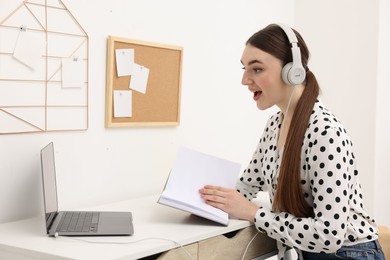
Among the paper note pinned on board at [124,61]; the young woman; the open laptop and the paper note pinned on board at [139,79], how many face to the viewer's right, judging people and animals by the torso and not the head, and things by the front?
1

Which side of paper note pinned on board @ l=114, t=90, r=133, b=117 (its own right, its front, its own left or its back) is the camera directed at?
front

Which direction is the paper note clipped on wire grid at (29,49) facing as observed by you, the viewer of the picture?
facing the viewer

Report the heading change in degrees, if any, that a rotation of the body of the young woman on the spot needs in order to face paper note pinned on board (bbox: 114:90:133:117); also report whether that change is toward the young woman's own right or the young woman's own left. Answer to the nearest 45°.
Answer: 0° — they already face it

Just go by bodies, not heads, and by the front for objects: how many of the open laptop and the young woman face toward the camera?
0

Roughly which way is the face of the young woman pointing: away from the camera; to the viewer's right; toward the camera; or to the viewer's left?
to the viewer's left

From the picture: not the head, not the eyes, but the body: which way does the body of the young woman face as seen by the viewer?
to the viewer's left

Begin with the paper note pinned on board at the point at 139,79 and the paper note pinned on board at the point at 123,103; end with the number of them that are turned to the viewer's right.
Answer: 0

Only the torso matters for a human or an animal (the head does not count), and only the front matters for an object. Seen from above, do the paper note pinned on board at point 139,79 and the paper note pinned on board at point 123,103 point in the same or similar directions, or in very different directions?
same or similar directions

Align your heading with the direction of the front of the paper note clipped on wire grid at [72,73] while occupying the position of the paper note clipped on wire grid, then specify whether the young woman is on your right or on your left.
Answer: on your left

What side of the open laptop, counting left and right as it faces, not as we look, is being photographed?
right

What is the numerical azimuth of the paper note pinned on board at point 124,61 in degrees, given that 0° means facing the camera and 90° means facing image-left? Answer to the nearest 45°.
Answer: approximately 0°
